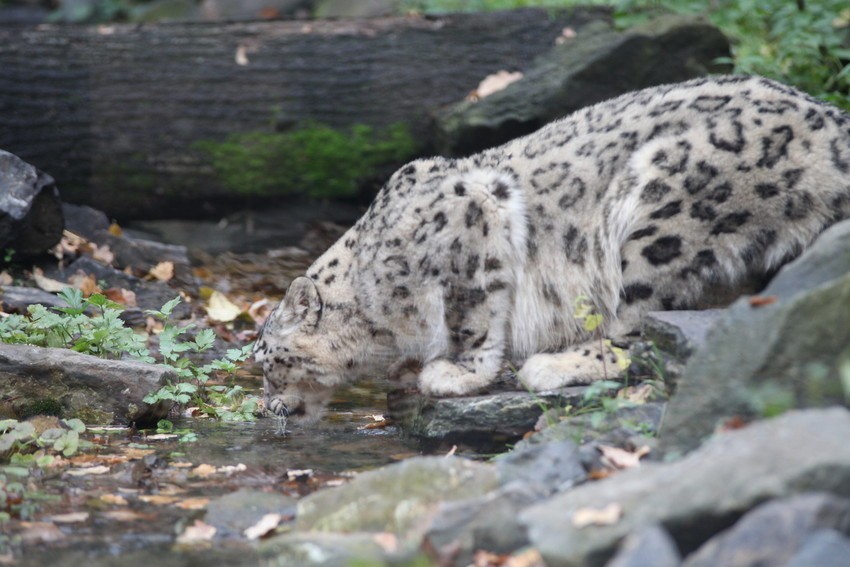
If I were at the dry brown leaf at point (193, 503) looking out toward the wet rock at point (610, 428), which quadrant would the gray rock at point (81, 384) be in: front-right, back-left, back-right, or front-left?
back-left

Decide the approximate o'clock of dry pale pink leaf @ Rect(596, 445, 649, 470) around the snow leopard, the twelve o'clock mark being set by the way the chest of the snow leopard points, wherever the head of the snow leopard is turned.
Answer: The dry pale pink leaf is roughly at 9 o'clock from the snow leopard.

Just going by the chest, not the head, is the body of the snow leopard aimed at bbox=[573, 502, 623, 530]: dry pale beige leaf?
no

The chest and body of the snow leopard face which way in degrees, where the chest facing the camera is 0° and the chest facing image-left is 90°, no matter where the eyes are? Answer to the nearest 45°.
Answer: approximately 90°

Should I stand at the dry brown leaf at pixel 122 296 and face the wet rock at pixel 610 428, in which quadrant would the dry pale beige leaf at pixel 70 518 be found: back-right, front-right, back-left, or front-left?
front-right

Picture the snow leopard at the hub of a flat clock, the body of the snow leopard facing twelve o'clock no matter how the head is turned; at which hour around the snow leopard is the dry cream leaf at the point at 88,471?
The dry cream leaf is roughly at 11 o'clock from the snow leopard.

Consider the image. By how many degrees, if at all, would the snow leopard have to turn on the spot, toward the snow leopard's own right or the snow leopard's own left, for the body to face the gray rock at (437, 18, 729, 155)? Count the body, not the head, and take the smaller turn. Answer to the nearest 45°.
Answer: approximately 90° to the snow leopard's own right

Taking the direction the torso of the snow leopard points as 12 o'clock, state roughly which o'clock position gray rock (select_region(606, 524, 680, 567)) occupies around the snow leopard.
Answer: The gray rock is roughly at 9 o'clock from the snow leopard.

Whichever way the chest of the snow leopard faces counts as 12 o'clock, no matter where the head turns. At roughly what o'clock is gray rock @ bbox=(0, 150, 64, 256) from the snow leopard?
The gray rock is roughly at 1 o'clock from the snow leopard.

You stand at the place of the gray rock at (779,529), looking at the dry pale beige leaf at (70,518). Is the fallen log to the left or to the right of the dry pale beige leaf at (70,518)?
right

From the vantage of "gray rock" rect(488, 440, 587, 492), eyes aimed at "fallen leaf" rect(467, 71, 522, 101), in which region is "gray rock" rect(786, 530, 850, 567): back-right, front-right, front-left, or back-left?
back-right

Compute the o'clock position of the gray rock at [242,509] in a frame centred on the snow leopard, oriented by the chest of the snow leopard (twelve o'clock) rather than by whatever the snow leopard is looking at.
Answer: The gray rock is roughly at 10 o'clock from the snow leopard.

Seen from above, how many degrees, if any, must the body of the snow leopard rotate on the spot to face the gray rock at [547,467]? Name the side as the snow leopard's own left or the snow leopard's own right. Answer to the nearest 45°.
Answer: approximately 90° to the snow leopard's own left

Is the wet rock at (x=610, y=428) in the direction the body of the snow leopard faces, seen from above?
no

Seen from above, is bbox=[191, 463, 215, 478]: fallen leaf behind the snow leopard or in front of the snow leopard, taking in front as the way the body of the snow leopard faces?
in front

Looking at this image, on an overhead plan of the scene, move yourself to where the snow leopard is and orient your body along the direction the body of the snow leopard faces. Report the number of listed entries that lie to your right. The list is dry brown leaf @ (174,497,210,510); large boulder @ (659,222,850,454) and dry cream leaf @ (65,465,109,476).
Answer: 0

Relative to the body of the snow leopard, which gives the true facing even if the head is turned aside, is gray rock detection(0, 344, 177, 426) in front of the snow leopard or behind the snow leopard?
in front

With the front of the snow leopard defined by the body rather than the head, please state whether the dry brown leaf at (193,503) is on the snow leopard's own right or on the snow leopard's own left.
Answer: on the snow leopard's own left

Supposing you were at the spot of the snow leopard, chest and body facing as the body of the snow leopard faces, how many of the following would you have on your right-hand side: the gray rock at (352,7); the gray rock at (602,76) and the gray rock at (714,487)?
2

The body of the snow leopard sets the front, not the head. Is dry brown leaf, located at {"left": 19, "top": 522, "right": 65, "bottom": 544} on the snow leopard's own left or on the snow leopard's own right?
on the snow leopard's own left
